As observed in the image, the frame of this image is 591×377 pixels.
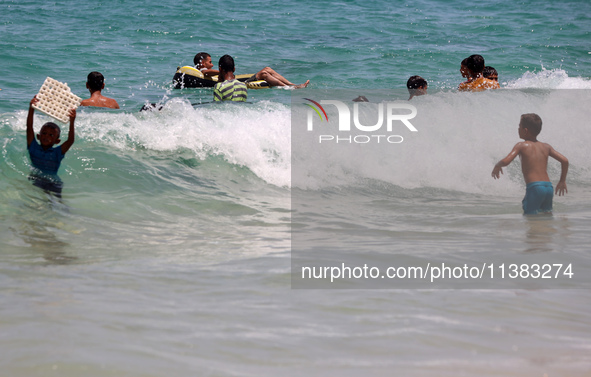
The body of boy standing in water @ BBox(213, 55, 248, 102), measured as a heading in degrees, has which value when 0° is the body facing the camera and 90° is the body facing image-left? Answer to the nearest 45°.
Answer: approximately 180°

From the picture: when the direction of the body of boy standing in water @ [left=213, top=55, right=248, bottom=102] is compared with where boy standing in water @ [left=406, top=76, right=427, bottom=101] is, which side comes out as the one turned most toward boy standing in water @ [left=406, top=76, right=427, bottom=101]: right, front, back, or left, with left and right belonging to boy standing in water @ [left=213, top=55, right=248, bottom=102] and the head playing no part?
right

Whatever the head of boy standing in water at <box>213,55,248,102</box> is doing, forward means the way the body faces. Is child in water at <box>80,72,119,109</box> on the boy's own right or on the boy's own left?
on the boy's own left
